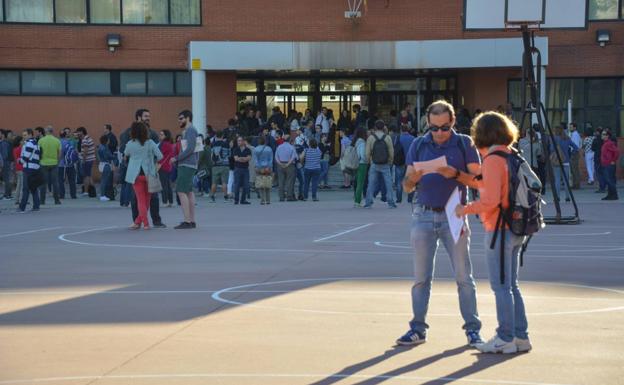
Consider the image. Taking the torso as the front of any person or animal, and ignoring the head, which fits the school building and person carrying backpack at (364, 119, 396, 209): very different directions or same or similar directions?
very different directions

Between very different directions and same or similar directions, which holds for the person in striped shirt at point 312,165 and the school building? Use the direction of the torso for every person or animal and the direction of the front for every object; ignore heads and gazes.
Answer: very different directions

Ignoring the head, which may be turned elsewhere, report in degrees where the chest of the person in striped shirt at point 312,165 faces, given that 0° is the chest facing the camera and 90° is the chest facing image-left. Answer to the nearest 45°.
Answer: approximately 180°

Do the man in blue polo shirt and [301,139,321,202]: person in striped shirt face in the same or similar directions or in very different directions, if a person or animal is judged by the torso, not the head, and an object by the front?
very different directions

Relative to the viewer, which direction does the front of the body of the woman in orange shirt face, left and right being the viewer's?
facing to the left of the viewer

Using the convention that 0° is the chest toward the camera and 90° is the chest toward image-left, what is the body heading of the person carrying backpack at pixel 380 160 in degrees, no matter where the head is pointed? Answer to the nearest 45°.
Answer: approximately 180°

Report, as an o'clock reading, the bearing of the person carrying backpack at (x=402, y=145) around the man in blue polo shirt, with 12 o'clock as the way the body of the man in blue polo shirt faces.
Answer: The person carrying backpack is roughly at 6 o'clock from the man in blue polo shirt.
